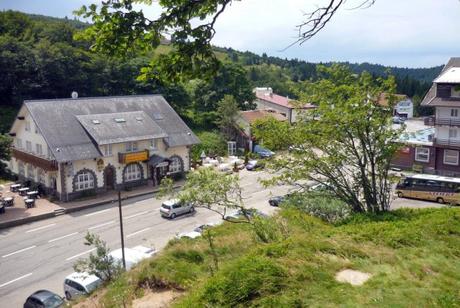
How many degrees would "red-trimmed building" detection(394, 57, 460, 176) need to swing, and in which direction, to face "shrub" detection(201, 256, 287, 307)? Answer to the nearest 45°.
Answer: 0° — it already faces it

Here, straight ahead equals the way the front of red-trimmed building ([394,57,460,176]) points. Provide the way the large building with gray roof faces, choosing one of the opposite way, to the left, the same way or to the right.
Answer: to the left

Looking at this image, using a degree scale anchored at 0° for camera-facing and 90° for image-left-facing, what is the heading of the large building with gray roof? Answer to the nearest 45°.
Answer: approximately 315°

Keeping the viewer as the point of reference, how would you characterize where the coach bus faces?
facing to the left of the viewer

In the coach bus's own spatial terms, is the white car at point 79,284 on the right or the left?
on its left

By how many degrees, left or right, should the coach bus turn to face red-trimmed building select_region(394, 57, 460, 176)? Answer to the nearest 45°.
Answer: approximately 90° to its right

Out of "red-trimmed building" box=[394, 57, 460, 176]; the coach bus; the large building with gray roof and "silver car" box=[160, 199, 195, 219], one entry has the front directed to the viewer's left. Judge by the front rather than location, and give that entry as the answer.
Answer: the coach bus

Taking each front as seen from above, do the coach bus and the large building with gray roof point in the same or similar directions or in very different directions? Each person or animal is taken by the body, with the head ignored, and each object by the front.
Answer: very different directions

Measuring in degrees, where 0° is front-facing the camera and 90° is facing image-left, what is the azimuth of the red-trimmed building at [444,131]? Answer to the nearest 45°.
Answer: approximately 0°
